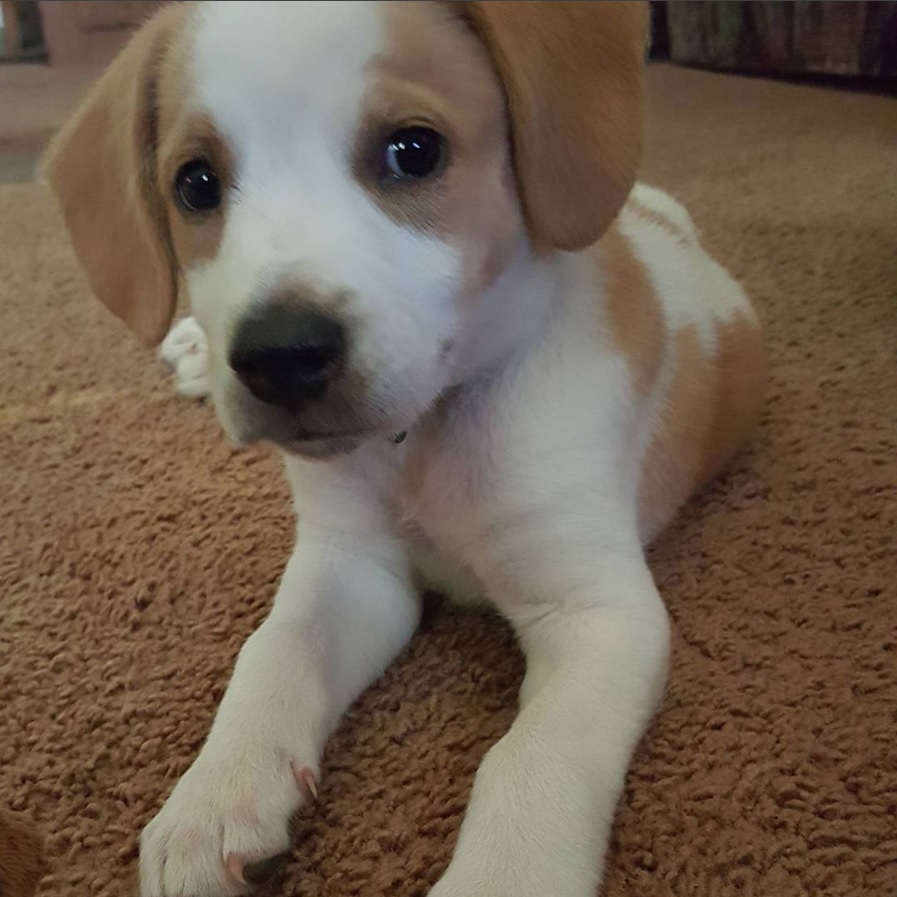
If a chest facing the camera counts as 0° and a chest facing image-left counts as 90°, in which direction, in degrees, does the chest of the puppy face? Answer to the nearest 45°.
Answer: approximately 45°
